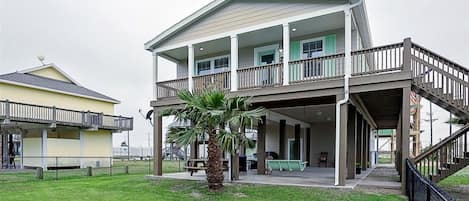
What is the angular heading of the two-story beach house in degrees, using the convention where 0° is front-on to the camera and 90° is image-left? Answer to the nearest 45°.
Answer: approximately 45°

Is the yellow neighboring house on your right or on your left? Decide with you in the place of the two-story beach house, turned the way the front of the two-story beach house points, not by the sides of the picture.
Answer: on your right
